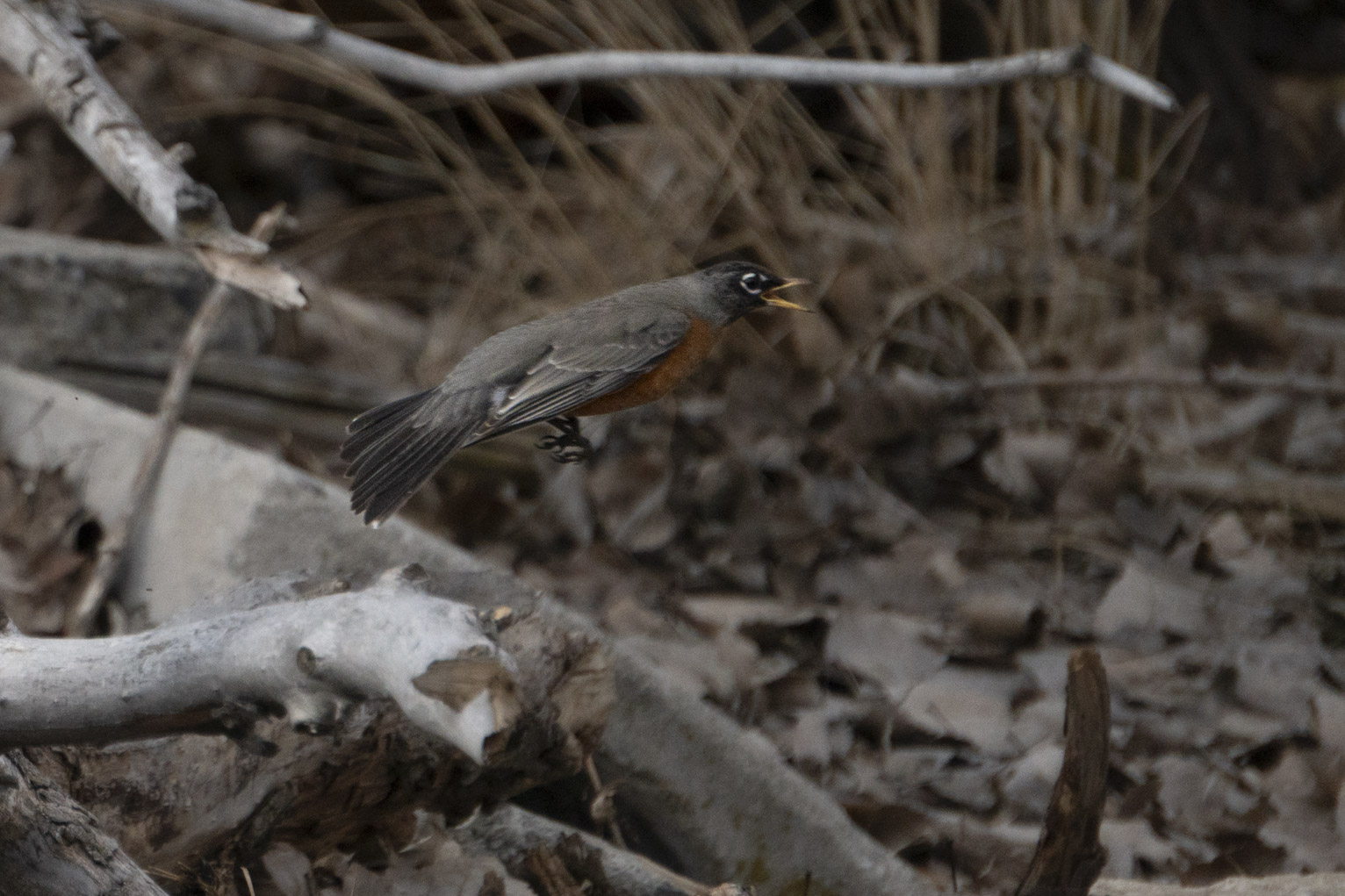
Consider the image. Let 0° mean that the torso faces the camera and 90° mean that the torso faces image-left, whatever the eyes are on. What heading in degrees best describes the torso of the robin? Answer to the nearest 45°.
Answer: approximately 270°

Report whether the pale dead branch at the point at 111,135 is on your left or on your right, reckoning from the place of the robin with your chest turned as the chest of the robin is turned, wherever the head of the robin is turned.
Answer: on your left

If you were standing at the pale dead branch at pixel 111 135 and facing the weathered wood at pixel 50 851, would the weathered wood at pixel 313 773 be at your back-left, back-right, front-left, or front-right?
front-left

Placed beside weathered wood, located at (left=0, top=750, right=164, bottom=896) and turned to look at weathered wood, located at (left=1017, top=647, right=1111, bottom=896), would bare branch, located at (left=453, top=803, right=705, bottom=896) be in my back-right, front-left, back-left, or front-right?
front-left

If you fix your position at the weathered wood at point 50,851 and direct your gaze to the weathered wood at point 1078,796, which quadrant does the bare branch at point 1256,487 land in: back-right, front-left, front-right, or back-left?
front-left

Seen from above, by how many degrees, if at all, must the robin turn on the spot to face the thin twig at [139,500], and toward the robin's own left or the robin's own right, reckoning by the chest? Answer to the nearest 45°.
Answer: approximately 135° to the robin's own left

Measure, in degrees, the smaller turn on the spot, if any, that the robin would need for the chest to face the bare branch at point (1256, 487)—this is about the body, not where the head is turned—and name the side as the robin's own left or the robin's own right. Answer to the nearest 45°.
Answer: approximately 45° to the robin's own left

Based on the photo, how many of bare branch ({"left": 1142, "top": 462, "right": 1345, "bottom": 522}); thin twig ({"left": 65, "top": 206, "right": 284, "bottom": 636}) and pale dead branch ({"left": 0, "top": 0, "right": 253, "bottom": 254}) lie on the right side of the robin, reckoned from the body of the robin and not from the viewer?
0

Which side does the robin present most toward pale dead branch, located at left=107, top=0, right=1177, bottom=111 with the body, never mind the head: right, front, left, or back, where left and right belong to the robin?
left
